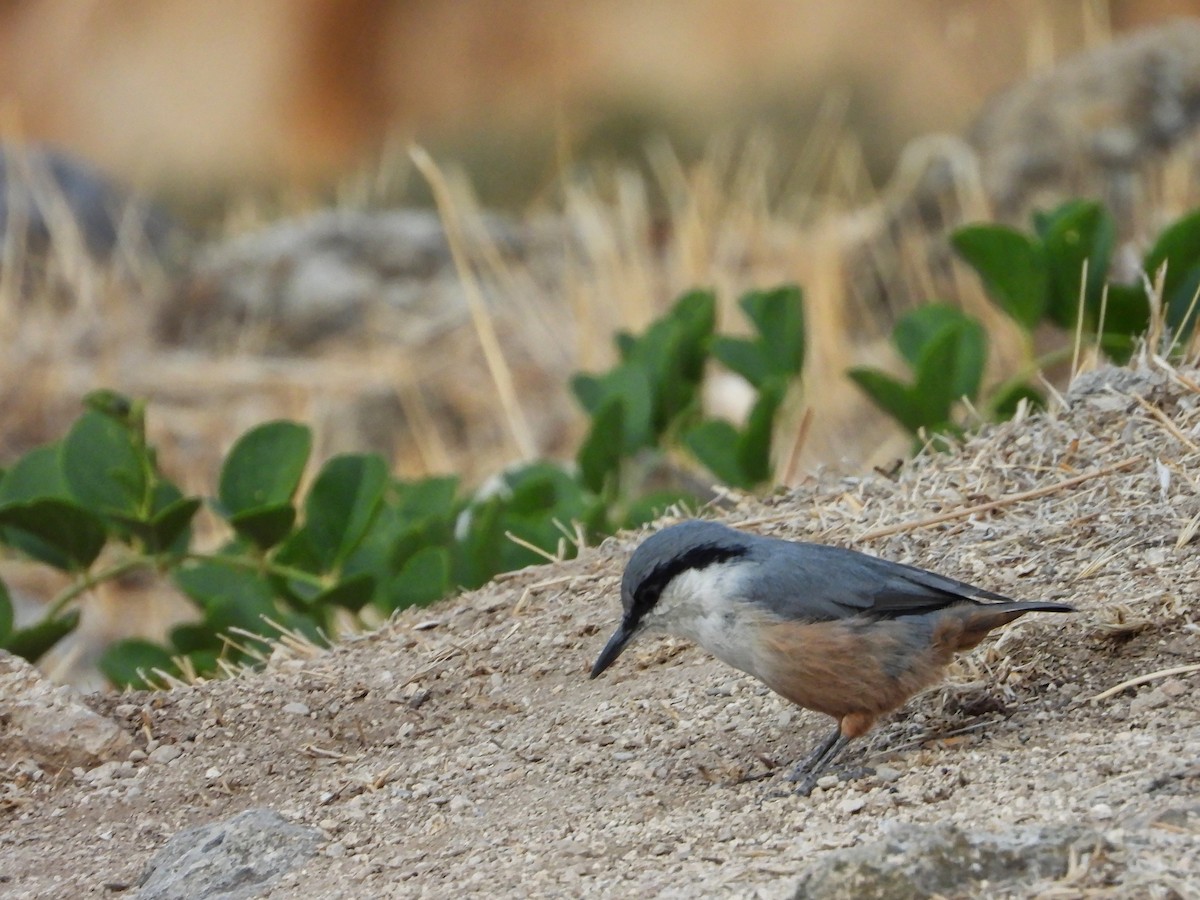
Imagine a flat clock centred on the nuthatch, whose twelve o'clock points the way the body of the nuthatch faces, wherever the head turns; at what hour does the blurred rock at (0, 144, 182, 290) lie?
The blurred rock is roughly at 2 o'clock from the nuthatch.

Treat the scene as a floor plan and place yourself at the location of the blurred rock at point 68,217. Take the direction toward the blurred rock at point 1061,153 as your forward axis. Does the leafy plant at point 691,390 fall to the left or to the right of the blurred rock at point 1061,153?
right

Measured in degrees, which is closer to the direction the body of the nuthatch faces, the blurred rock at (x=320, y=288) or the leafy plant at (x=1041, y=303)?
the blurred rock

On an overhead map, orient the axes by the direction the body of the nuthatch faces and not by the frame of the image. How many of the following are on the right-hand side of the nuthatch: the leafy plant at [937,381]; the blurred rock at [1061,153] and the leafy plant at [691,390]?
3

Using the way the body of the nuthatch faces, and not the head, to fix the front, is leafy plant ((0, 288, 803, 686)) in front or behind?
in front

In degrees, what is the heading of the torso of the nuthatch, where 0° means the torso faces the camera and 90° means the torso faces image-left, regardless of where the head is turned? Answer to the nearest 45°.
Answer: approximately 90°

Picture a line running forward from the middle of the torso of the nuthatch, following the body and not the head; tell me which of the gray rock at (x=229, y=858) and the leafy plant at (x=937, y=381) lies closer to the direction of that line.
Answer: the gray rock

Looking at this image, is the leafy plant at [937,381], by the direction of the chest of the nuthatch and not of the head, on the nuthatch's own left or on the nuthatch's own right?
on the nuthatch's own right

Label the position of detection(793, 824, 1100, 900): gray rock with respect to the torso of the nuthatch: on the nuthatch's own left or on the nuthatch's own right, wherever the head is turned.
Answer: on the nuthatch's own left

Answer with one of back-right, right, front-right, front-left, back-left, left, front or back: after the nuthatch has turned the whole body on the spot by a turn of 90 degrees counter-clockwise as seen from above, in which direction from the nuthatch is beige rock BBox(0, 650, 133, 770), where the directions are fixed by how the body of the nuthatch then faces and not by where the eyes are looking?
right

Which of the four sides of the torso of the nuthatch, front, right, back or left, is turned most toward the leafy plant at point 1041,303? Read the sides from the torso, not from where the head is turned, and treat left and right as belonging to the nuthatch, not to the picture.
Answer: right

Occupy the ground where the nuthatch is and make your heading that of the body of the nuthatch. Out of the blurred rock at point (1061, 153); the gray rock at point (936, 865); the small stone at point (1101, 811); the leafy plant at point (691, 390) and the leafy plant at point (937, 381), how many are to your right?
3

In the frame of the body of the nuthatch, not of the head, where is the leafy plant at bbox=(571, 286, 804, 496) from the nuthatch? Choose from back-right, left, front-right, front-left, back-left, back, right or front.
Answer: right

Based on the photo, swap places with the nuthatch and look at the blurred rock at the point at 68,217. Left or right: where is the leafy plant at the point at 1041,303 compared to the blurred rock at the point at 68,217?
right
